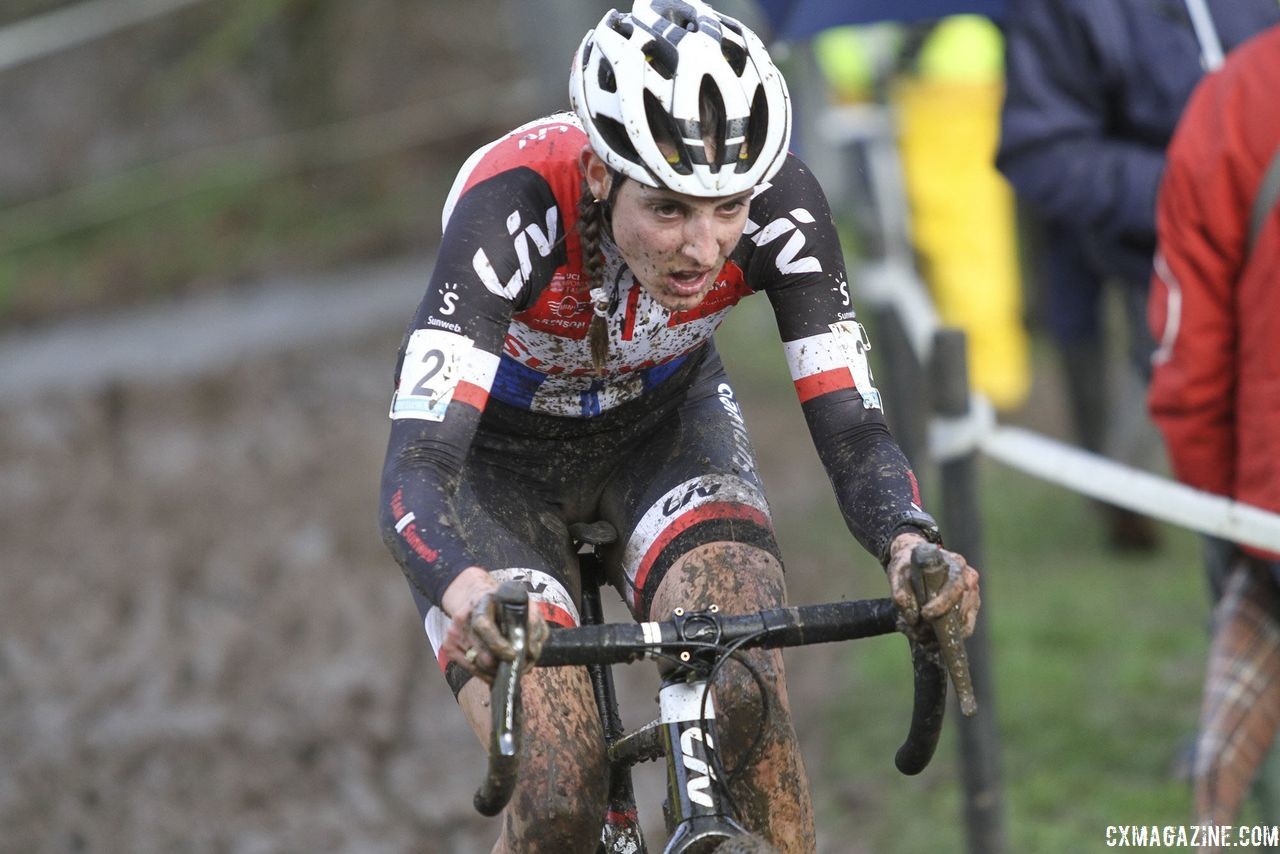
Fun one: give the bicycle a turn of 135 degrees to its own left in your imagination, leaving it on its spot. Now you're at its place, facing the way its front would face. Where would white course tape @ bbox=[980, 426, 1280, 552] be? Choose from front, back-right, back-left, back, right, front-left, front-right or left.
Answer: front

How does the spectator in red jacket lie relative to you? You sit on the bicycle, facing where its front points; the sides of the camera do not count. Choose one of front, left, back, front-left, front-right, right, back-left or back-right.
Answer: back-left

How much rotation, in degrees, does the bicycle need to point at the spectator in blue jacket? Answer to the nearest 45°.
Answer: approximately 135° to its left

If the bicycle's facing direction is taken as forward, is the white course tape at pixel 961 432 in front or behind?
behind

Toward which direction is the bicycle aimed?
toward the camera
